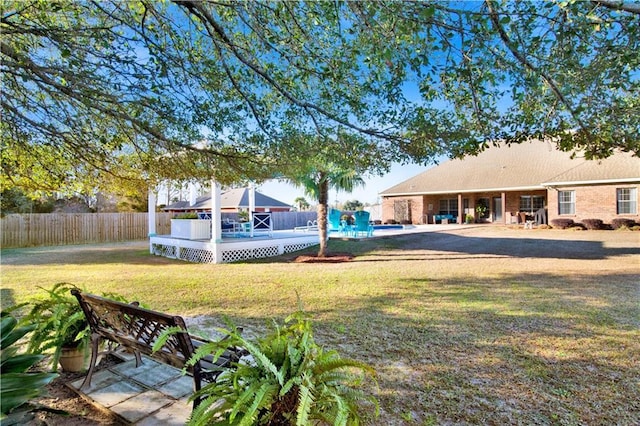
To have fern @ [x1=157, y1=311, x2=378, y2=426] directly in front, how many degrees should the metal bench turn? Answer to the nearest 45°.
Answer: approximately 90° to its right

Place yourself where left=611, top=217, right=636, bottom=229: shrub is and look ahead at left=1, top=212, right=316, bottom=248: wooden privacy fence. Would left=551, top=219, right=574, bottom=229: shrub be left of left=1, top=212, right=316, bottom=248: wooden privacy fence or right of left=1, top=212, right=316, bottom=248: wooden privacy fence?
right

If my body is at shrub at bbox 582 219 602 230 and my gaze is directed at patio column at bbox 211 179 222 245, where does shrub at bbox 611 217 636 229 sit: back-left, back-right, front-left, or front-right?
back-left

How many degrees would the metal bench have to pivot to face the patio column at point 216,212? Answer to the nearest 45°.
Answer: approximately 45° to its left

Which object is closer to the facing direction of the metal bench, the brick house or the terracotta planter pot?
the brick house

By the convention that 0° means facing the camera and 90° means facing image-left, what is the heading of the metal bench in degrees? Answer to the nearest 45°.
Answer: approximately 225°

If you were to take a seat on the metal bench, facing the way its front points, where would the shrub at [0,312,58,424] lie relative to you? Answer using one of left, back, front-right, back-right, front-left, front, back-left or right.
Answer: back
